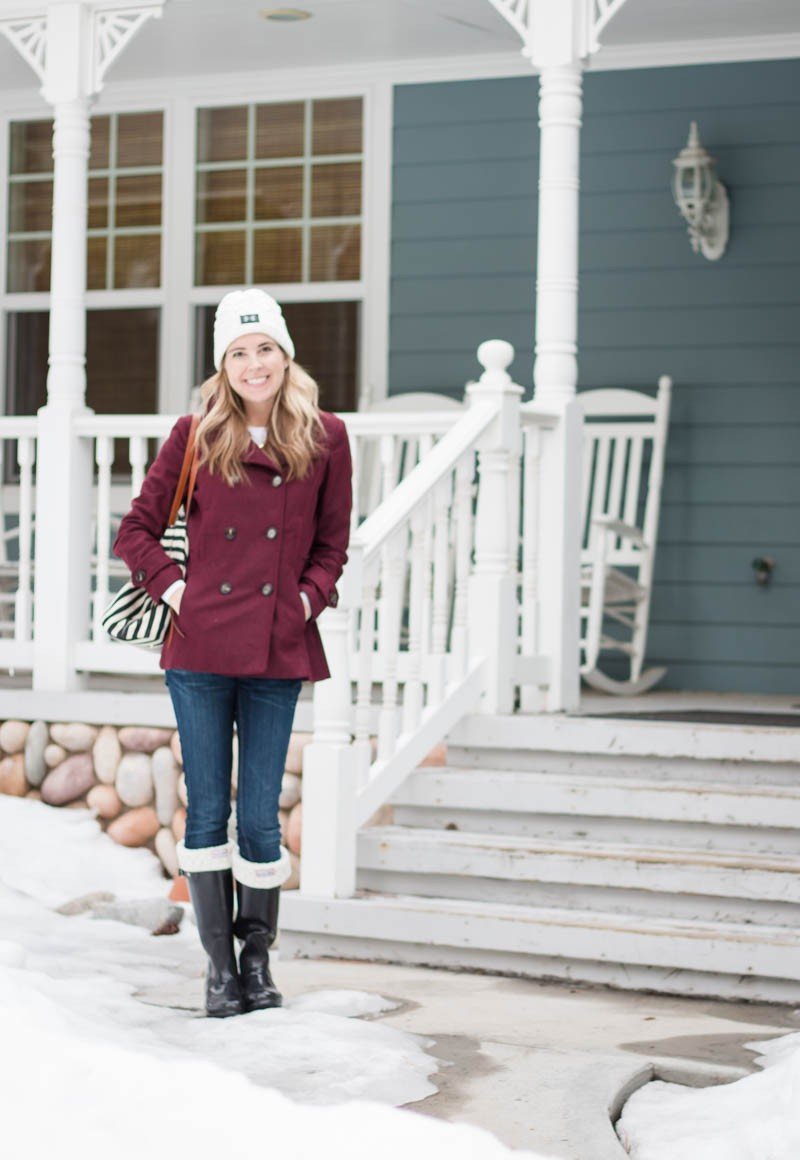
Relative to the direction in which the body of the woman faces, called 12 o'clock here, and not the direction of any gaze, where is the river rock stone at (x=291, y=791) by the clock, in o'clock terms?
The river rock stone is roughly at 6 o'clock from the woman.

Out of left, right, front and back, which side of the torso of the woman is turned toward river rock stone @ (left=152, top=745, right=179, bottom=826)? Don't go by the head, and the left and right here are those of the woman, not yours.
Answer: back

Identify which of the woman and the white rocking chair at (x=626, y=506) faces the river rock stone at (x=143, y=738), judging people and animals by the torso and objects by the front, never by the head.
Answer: the white rocking chair

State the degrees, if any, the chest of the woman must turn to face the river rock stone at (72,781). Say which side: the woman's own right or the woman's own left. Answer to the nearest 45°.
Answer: approximately 180°

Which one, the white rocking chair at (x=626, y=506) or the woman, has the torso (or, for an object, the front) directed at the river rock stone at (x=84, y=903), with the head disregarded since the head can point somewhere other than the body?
the white rocking chair

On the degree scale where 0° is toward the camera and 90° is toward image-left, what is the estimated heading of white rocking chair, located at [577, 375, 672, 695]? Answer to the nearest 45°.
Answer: approximately 45°

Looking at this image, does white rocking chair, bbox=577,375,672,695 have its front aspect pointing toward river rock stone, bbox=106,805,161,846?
yes

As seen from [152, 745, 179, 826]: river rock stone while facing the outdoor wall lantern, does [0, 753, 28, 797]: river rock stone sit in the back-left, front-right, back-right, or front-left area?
back-left

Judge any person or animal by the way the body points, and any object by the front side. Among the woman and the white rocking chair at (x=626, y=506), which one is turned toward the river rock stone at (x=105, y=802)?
the white rocking chair

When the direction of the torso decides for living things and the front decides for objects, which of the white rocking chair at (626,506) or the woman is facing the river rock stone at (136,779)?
the white rocking chair

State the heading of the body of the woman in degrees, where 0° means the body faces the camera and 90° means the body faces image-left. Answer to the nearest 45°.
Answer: approximately 0°

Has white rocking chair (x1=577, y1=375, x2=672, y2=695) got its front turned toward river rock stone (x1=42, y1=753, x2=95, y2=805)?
yes
